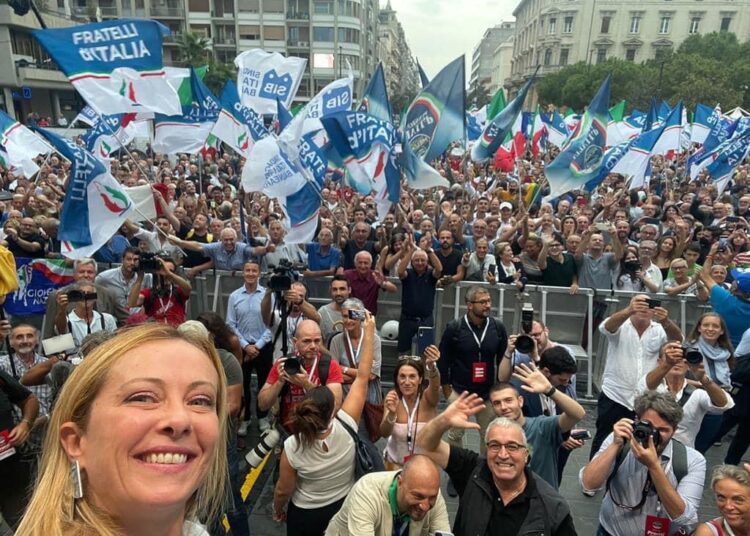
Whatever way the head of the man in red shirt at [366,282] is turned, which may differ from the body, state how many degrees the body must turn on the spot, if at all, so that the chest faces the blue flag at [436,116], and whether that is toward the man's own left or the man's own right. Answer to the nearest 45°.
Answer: approximately 135° to the man's own left

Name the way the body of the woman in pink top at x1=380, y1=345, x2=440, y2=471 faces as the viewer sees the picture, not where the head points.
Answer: toward the camera

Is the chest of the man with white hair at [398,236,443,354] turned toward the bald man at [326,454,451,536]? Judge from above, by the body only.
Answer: yes

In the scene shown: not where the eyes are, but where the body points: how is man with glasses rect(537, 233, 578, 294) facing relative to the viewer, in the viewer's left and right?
facing the viewer

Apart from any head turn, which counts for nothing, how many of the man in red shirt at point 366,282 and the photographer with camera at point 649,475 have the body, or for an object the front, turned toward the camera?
2

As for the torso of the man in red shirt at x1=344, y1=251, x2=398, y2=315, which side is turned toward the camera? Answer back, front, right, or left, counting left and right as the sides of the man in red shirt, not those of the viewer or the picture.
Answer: front

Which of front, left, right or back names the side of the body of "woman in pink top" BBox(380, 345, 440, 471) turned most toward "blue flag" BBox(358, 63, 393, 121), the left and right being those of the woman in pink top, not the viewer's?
back

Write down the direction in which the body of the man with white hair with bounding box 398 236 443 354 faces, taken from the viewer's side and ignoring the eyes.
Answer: toward the camera

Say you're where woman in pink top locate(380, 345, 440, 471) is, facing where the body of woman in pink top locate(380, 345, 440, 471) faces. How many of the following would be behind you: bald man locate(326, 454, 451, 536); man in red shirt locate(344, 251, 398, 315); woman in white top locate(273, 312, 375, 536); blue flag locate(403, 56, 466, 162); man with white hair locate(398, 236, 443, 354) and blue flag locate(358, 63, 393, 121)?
4

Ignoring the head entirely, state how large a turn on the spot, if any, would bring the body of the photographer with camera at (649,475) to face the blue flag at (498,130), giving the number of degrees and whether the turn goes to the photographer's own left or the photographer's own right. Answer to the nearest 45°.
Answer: approximately 135° to the photographer's own right
